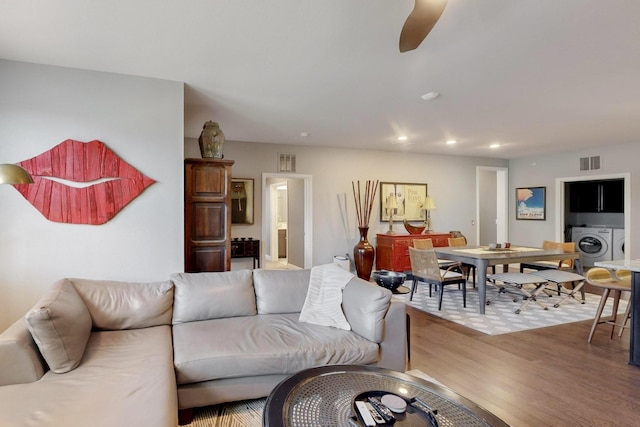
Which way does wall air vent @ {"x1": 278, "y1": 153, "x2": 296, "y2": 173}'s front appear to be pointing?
toward the camera

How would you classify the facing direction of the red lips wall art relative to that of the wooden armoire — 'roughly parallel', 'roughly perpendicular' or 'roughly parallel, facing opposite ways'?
roughly perpendicular

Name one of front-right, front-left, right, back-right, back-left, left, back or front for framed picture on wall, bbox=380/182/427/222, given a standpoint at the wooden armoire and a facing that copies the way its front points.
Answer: front-left

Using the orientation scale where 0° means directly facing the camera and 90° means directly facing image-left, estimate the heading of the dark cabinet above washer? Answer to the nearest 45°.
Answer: approximately 45°

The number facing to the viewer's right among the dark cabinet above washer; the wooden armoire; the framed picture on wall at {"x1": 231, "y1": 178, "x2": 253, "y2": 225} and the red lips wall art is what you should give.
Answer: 1

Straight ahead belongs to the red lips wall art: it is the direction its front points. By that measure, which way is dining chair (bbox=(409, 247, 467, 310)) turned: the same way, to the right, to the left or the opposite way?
to the left

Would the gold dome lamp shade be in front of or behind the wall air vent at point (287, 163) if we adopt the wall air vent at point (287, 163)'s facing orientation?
in front

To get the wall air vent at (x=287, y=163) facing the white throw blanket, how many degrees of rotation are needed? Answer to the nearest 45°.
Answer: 0° — it already faces it

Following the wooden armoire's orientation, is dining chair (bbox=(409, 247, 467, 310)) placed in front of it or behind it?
in front

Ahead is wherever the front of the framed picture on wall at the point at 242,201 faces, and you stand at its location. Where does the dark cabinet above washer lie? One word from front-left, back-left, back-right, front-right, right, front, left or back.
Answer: left

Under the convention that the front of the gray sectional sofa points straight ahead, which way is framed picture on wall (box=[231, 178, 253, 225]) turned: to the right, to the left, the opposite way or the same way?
the same way

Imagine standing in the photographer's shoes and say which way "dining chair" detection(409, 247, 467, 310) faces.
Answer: facing away from the viewer and to the right of the viewer

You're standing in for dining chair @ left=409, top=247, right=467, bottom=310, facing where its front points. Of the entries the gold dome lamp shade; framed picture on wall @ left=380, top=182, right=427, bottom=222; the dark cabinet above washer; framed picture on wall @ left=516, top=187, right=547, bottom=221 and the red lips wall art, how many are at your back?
2

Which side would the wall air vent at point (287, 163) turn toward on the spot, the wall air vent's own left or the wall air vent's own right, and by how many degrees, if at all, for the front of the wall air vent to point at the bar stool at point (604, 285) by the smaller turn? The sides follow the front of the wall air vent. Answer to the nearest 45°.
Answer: approximately 45° to the wall air vent's own left

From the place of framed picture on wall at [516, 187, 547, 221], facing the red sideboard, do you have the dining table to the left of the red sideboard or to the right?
left

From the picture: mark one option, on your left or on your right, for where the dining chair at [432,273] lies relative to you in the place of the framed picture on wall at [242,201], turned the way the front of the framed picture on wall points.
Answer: on your left

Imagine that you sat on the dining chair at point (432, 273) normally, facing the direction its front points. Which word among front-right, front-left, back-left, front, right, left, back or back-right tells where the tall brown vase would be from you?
left

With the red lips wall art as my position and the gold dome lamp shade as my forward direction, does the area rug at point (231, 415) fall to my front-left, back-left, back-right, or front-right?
front-left
